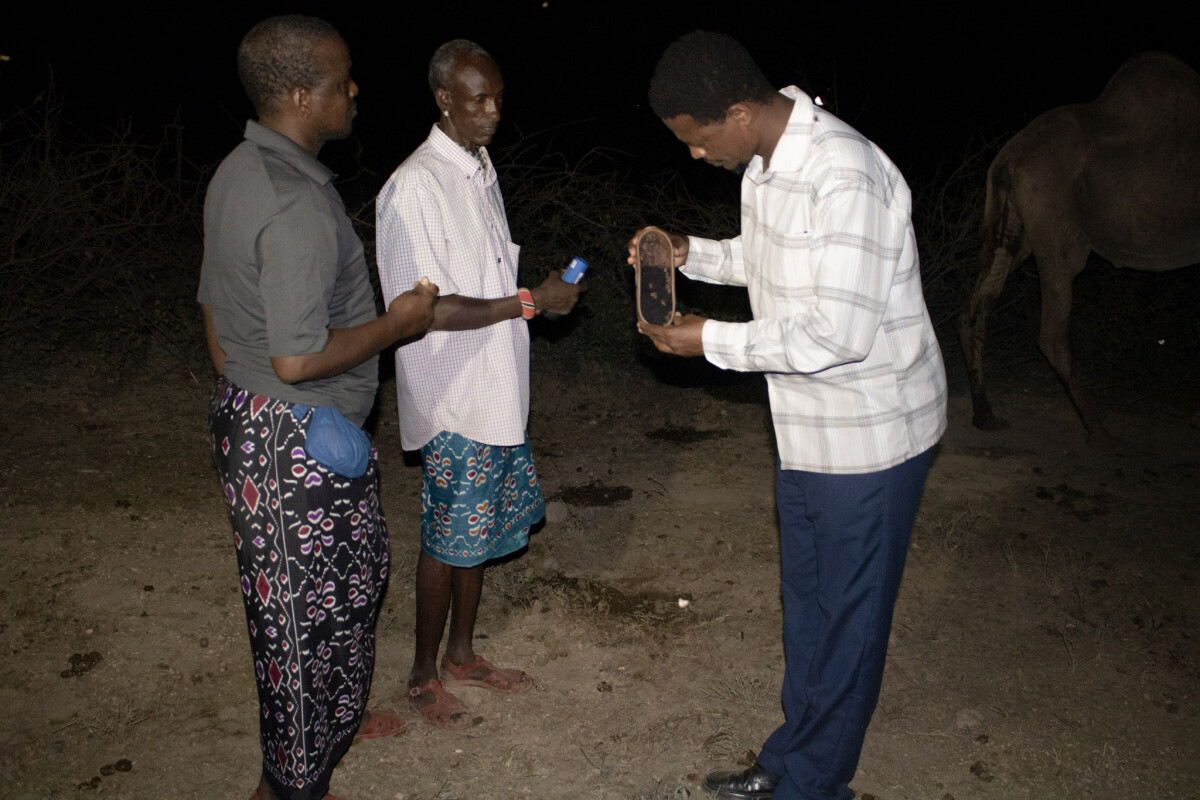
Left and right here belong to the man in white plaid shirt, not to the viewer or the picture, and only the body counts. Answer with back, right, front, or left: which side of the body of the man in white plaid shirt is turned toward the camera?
left

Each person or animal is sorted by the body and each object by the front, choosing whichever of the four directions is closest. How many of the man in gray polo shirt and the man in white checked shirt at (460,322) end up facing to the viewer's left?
0

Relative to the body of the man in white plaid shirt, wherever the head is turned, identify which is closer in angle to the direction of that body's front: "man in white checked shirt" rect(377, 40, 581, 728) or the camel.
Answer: the man in white checked shirt

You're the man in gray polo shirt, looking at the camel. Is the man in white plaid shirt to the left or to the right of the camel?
right

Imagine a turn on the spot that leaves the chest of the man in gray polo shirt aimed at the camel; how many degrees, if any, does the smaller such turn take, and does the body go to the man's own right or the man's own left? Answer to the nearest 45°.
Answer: approximately 45° to the man's own left

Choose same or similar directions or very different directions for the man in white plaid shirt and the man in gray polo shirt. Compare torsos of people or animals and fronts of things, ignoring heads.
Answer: very different directions

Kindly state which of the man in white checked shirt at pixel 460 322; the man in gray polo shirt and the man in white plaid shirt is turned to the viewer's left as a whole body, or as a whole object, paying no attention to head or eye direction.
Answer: the man in white plaid shirt

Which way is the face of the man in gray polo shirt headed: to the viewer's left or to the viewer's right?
to the viewer's right

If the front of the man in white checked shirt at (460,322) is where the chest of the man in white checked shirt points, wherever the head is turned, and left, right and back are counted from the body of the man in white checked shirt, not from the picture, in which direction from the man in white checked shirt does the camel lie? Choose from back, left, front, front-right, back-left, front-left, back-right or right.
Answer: left

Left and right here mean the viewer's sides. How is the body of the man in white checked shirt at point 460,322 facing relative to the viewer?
facing the viewer and to the right of the viewer

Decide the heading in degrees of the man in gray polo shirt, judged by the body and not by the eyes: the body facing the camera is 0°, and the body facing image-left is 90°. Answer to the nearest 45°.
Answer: approximately 270°

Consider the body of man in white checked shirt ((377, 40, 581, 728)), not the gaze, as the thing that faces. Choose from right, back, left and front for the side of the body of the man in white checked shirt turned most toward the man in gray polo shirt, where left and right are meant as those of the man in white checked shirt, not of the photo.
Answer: right

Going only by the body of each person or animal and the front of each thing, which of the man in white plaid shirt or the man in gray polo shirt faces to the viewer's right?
the man in gray polo shirt
